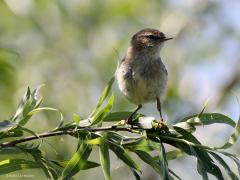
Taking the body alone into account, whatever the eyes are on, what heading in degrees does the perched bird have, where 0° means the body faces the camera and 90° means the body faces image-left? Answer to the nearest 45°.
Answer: approximately 315°
